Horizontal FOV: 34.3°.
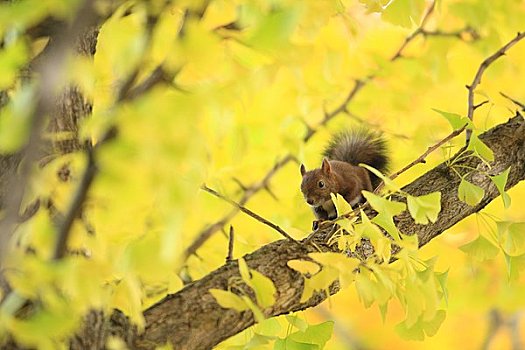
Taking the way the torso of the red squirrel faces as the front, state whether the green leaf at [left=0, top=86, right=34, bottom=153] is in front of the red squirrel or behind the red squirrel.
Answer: in front

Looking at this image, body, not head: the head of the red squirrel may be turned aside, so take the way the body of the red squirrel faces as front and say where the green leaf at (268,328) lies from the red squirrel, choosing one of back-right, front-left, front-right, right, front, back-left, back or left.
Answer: front-left

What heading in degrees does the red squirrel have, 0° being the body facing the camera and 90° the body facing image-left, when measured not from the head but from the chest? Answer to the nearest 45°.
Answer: approximately 45°
